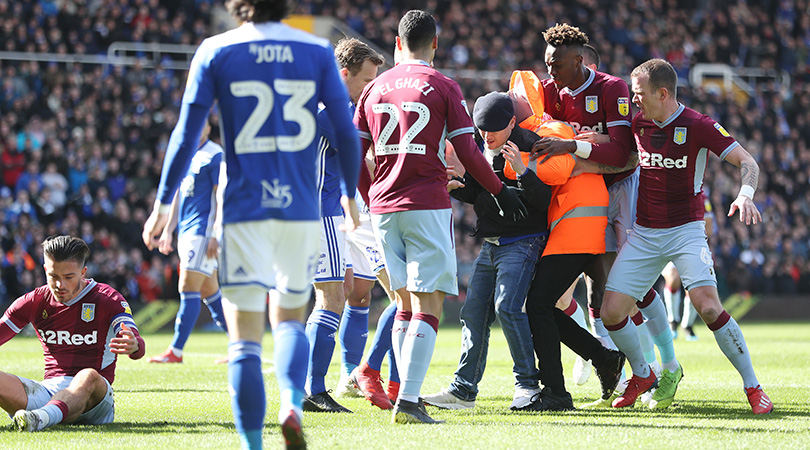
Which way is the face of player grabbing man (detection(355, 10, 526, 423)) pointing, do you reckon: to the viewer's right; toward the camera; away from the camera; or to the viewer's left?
away from the camera

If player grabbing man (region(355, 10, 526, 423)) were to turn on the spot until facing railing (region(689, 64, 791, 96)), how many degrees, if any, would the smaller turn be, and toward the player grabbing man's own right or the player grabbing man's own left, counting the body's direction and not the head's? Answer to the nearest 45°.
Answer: approximately 45° to the player grabbing man's own left

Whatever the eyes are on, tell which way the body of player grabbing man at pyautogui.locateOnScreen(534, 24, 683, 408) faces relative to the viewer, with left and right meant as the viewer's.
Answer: facing the viewer and to the left of the viewer

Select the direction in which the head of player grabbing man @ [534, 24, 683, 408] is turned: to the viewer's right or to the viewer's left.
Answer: to the viewer's left

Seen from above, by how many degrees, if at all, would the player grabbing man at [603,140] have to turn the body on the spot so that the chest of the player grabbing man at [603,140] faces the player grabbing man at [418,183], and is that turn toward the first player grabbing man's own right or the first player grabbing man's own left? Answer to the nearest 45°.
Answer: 0° — they already face them

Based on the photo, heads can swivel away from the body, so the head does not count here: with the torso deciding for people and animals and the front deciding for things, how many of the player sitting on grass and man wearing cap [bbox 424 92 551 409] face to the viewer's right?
0

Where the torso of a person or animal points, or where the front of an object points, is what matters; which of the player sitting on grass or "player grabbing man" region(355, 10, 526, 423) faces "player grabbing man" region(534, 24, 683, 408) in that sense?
"player grabbing man" region(355, 10, 526, 423)

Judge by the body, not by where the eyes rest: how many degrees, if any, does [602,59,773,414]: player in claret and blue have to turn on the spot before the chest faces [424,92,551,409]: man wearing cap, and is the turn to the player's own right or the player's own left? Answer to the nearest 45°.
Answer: approximately 45° to the player's own right

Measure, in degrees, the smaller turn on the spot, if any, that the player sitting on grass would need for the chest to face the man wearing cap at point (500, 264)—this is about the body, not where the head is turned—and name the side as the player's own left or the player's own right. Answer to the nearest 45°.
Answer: approximately 135° to the player's own left

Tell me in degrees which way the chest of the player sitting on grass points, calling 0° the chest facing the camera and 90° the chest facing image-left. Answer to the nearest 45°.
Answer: approximately 45°

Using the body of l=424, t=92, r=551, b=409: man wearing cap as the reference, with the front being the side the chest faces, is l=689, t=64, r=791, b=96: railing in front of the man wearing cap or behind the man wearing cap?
behind

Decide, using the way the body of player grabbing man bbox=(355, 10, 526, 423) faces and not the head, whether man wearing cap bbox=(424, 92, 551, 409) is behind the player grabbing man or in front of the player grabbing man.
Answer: in front

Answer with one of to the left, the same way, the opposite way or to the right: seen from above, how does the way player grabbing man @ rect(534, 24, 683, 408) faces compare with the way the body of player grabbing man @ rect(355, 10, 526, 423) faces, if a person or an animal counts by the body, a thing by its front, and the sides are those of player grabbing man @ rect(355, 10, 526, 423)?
the opposite way

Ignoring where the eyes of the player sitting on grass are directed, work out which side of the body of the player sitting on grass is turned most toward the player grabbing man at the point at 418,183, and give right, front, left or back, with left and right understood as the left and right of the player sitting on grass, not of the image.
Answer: left

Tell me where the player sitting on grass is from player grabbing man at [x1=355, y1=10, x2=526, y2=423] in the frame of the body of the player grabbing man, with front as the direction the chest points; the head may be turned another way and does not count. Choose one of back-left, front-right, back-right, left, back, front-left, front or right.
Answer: back-left
